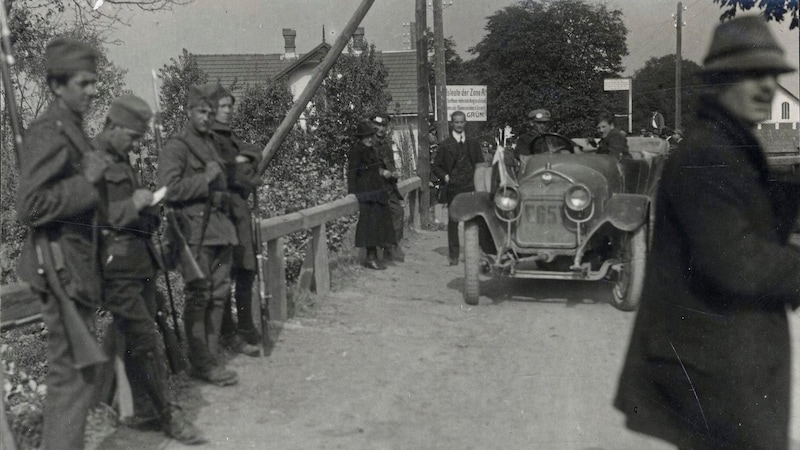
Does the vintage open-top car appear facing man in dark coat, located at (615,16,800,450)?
yes

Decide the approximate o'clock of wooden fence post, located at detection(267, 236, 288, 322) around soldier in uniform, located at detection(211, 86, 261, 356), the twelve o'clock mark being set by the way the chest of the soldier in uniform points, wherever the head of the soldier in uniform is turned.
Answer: The wooden fence post is roughly at 8 o'clock from the soldier in uniform.

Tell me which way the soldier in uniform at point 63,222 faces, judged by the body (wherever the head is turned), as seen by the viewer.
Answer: to the viewer's right

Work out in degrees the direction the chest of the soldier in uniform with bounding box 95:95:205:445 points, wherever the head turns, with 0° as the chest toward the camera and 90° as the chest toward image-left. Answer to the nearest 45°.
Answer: approximately 270°

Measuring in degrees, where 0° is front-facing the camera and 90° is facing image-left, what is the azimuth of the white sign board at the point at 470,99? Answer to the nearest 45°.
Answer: approximately 0°
